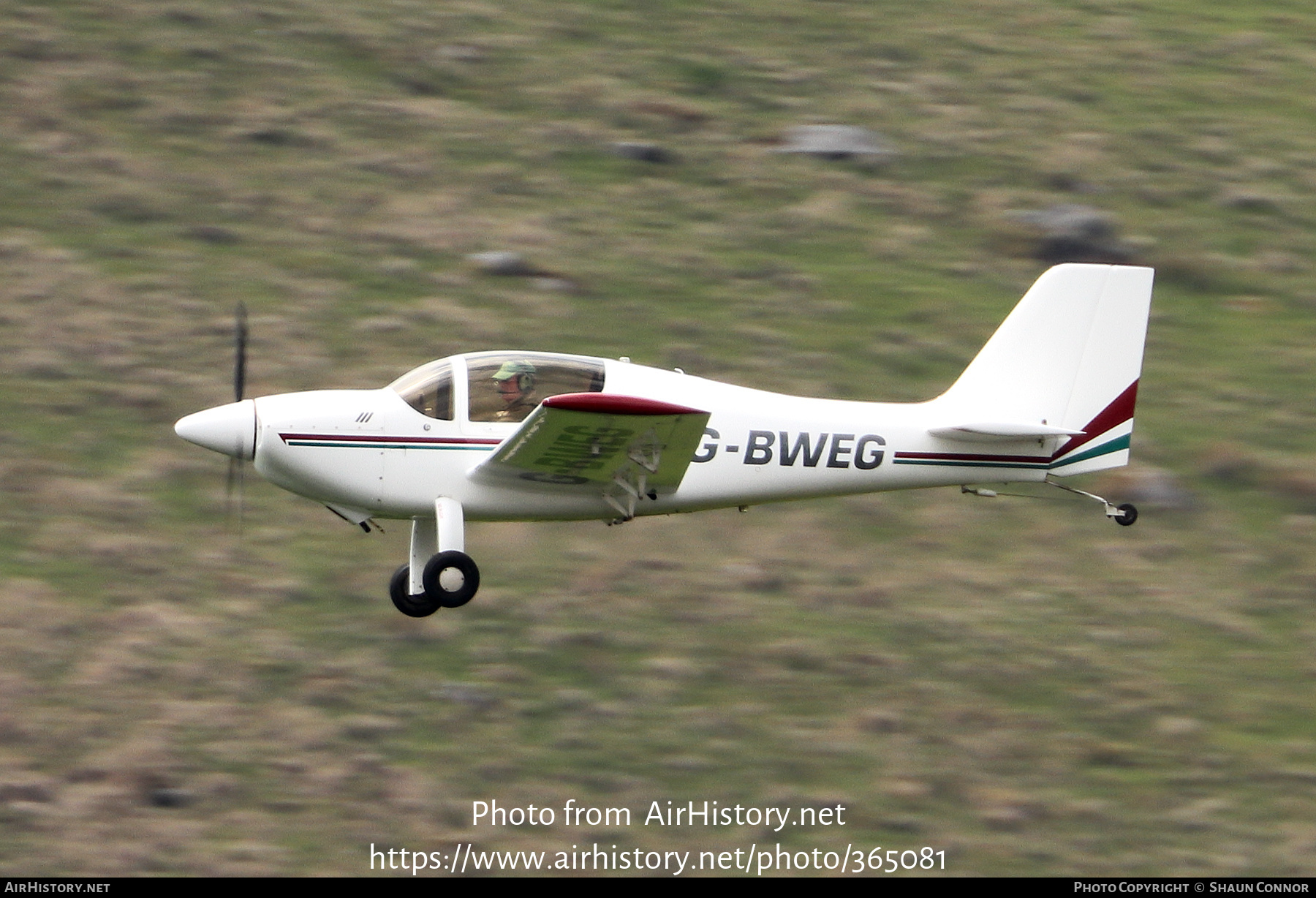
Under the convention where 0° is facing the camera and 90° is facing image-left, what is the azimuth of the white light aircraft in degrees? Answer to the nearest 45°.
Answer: approximately 90°

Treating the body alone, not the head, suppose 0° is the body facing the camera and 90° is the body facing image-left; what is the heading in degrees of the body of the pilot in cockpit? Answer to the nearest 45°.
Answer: approximately 90°
